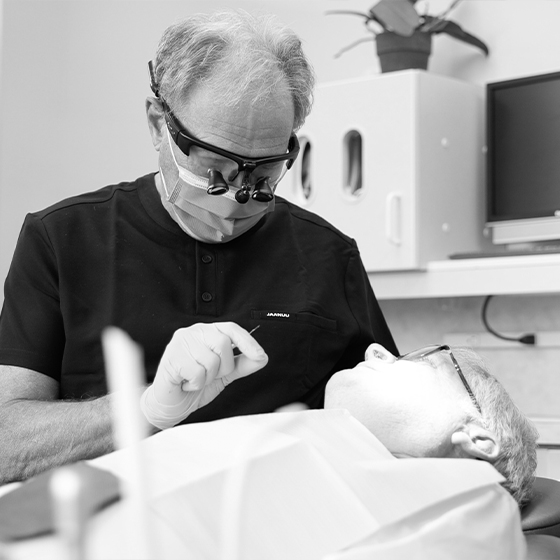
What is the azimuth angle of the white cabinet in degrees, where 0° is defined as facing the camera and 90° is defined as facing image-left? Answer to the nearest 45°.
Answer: approximately 45°

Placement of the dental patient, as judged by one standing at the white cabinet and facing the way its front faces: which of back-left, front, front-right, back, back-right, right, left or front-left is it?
front-left

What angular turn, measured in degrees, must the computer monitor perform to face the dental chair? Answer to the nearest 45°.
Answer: approximately 45° to its left
